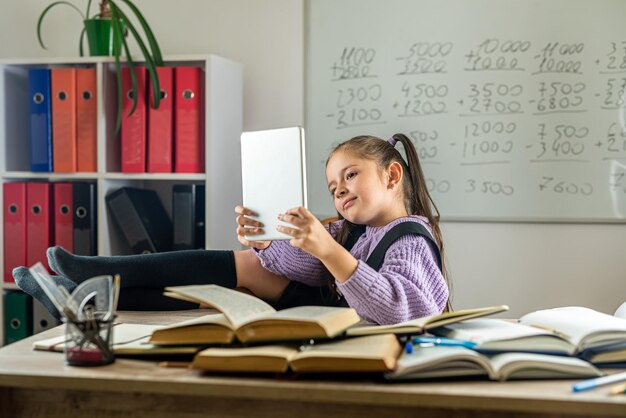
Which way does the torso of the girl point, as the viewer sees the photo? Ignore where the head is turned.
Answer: to the viewer's left

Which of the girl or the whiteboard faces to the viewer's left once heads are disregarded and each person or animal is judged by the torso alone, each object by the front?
the girl

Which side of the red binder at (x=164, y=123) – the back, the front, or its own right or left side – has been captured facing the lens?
front

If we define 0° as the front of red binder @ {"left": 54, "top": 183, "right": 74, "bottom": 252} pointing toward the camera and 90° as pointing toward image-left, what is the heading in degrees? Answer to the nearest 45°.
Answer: approximately 0°

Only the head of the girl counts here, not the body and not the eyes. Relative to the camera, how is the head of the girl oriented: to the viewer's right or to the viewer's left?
to the viewer's left

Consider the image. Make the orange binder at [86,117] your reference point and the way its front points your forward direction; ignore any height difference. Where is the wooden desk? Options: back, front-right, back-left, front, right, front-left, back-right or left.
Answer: front

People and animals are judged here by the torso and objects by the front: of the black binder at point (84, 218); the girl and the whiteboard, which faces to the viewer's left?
the girl

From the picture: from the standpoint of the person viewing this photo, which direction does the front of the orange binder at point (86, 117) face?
facing the viewer

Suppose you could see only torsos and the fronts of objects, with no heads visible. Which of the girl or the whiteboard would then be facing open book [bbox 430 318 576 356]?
the whiteboard

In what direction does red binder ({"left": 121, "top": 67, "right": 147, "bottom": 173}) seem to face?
toward the camera

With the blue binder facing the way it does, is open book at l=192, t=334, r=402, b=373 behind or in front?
in front

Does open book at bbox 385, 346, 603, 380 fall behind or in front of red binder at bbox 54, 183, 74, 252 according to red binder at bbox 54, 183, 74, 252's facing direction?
in front
